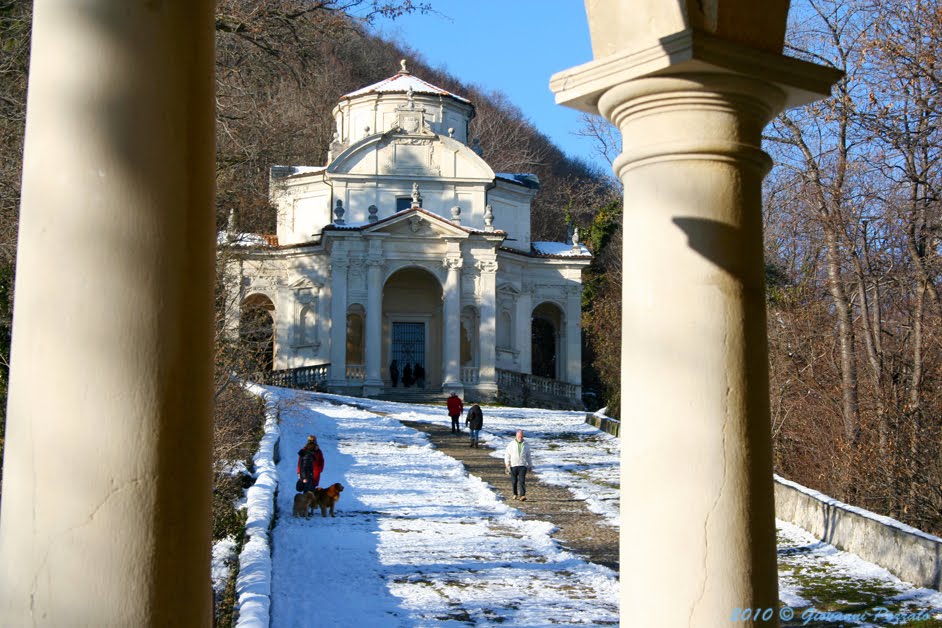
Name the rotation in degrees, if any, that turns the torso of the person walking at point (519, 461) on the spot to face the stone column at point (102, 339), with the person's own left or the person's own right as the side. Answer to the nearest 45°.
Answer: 0° — they already face it

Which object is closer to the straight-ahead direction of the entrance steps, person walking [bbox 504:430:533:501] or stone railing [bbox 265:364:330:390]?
the person walking

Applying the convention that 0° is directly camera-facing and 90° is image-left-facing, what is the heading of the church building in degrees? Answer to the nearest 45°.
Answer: approximately 0°

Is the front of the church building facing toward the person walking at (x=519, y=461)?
yes

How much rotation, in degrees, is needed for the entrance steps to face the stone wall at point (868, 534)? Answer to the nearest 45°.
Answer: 0° — it already faces it

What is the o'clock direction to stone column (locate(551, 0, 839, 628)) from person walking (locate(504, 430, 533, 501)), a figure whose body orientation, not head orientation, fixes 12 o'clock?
The stone column is roughly at 12 o'clock from the person walking.

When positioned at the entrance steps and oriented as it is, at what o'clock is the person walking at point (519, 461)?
The person walking is roughly at 12 o'clock from the entrance steps.

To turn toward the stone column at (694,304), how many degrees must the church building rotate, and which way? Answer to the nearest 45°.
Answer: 0° — it already faces it

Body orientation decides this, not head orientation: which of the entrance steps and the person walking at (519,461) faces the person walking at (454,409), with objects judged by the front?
the entrance steps

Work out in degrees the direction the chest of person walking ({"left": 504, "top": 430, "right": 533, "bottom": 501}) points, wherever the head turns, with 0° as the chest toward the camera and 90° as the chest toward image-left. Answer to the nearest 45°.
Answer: approximately 0°

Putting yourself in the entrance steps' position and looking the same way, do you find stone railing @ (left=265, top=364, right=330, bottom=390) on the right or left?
on its right

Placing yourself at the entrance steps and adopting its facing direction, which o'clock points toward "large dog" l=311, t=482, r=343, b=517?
The large dog is roughly at 12 o'clock from the entrance steps.
